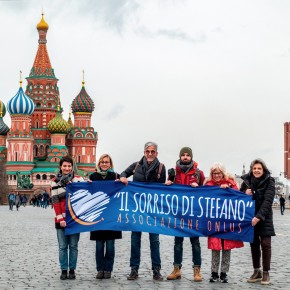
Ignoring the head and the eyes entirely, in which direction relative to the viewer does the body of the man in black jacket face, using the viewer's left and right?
facing the viewer

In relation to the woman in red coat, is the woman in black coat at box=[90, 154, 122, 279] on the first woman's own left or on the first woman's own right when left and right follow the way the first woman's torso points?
on the first woman's own right

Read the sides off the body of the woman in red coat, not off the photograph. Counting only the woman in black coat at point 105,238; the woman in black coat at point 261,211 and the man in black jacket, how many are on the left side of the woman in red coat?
1

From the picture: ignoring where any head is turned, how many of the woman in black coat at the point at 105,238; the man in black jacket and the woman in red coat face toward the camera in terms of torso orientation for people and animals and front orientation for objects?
3

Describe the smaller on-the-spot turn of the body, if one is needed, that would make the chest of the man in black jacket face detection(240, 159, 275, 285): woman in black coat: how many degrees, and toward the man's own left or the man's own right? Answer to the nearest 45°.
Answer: approximately 90° to the man's own left

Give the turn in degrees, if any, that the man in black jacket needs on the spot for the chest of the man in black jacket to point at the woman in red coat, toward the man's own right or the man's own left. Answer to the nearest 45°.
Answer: approximately 90° to the man's own left

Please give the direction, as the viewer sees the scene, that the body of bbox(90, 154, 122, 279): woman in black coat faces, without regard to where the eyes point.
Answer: toward the camera

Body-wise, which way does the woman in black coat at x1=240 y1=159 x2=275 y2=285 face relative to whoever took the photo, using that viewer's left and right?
facing the viewer and to the left of the viewer

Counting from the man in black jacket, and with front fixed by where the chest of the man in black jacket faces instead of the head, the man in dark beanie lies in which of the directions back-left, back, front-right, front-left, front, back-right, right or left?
left

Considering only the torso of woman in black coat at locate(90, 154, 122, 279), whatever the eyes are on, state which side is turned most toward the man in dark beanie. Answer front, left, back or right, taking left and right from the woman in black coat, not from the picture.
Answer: left

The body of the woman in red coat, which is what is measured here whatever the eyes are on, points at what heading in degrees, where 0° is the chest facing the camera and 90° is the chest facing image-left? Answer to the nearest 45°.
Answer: approximately 0°
